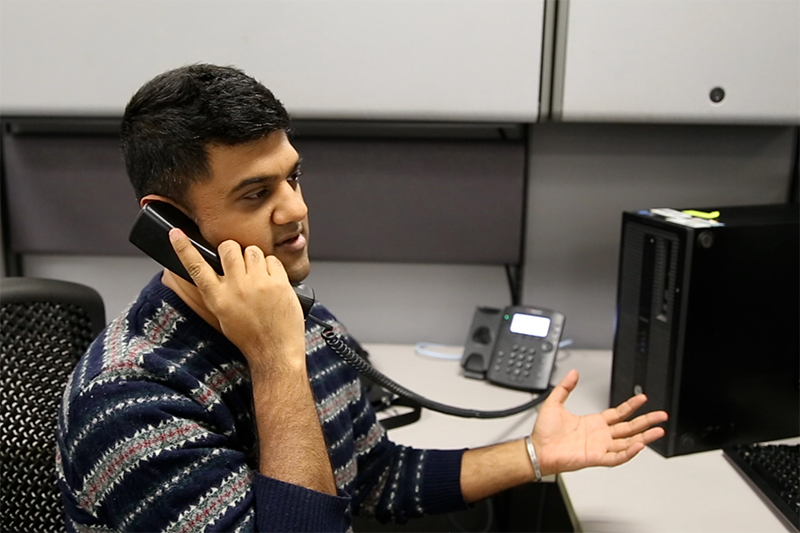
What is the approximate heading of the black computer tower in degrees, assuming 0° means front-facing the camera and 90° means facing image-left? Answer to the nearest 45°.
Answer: approximately 45°

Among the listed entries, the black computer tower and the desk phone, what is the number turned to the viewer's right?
0

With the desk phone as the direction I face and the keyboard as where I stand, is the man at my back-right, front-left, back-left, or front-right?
front-left

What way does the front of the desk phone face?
toward the camera

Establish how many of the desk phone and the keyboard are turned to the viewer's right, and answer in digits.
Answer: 0

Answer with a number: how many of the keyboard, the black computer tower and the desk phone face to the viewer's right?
0

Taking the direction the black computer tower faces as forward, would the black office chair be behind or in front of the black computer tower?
in front

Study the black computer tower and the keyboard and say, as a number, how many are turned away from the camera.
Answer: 0

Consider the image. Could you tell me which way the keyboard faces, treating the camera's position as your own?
facing the viewer and to the left of the viewer

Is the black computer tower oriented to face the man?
yes

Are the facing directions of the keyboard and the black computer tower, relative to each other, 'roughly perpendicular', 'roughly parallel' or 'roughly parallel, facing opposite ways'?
roughly parallel
